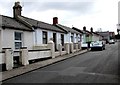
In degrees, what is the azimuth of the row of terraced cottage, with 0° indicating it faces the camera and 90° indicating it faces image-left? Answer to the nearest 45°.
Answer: approximately 315°
